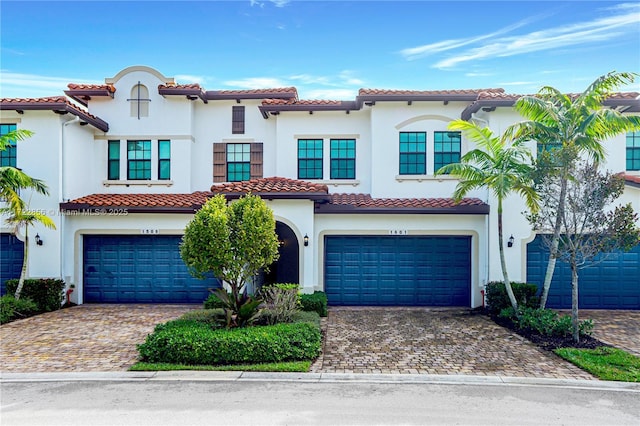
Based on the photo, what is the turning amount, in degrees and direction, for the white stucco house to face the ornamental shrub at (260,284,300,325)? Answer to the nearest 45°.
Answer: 0° — it already faces it

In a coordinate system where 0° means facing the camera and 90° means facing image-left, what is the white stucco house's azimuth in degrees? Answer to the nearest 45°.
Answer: approximately 0°

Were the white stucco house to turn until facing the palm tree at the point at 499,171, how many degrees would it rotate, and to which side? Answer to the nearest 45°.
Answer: approximately 45° to its left

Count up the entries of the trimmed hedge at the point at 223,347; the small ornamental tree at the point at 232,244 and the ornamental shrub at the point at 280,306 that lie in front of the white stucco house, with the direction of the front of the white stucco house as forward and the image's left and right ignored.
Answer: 3
